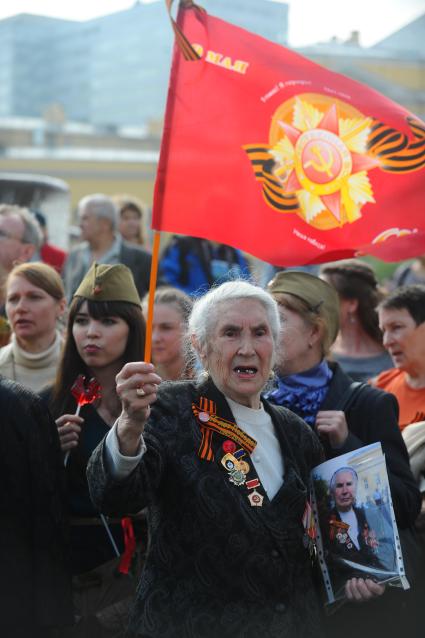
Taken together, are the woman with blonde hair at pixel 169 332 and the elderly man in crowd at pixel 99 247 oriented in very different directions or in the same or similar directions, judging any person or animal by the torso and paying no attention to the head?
same or similar directions

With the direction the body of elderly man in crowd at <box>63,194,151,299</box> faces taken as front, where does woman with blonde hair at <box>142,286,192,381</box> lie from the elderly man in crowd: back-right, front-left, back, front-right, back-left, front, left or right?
front-left

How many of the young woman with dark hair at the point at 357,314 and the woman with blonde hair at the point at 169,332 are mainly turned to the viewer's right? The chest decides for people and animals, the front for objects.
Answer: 0

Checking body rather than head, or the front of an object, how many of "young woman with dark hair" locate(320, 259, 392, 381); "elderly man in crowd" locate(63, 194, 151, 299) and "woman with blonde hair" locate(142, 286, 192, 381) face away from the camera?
0

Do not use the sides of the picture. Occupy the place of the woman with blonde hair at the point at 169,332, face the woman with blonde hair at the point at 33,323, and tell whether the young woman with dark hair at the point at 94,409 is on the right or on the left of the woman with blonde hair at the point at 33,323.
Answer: left

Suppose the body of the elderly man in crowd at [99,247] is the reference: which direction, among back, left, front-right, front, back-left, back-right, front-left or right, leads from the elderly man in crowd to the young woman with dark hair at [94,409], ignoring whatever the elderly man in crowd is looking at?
front-left

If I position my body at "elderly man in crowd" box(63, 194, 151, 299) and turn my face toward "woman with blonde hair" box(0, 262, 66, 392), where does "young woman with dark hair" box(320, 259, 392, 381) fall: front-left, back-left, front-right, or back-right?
front-left

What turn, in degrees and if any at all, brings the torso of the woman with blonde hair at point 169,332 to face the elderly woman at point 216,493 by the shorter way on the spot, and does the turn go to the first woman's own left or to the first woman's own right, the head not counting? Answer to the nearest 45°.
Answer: approximately 45° to the first woman's own left

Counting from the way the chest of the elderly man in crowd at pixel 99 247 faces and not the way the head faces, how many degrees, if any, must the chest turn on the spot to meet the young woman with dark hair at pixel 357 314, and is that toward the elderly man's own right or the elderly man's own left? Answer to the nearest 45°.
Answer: approximately 90° to the elderly man's own left

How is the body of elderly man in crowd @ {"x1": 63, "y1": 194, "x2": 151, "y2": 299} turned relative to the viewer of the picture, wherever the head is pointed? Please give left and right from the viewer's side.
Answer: facing the viewer and to the left of the viewer

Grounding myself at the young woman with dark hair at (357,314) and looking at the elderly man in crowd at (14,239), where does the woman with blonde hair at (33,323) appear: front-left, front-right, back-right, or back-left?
front-left

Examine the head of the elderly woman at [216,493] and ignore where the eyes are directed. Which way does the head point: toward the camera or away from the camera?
toward the camera

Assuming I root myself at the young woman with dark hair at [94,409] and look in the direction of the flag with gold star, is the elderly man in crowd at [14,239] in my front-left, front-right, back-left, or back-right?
back-left
